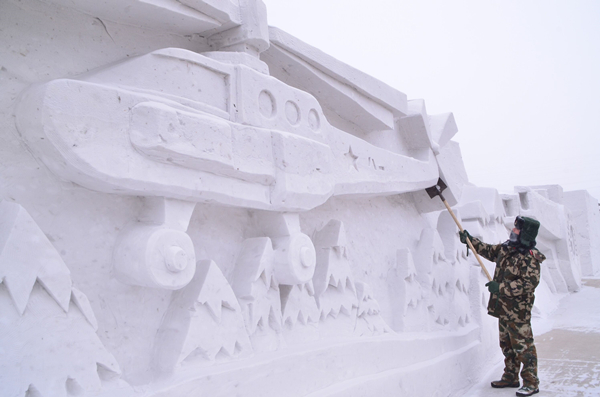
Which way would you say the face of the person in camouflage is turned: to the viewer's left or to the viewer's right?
to the viewer's left

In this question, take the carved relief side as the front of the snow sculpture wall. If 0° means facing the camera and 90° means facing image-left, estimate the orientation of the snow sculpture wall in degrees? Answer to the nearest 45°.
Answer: approximately 315°

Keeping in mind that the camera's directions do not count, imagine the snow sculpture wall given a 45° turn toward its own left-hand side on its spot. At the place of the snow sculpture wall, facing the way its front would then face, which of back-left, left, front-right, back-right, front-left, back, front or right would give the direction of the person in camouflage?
front-left
